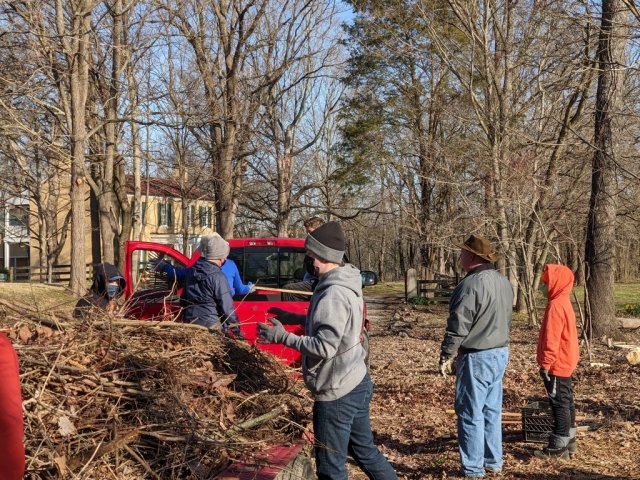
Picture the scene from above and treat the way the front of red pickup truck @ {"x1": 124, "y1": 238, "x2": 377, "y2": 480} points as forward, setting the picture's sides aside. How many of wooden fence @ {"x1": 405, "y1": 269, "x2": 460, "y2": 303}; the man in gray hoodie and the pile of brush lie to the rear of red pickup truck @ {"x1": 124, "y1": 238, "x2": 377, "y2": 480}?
2

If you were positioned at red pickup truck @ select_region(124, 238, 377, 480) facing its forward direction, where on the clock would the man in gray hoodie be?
The man in gray hoodie is roughly at 6 o'clock from the red pickup truck.

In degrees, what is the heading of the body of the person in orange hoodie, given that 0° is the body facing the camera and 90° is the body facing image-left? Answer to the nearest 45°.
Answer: approximately 90°

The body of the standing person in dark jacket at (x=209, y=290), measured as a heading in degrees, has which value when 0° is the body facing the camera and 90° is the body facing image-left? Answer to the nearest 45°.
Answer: approximately 225°

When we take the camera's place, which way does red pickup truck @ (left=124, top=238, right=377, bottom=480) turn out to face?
facing away from the viewer

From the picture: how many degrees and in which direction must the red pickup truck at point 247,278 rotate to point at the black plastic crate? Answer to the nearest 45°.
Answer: approximately 135° to its right
